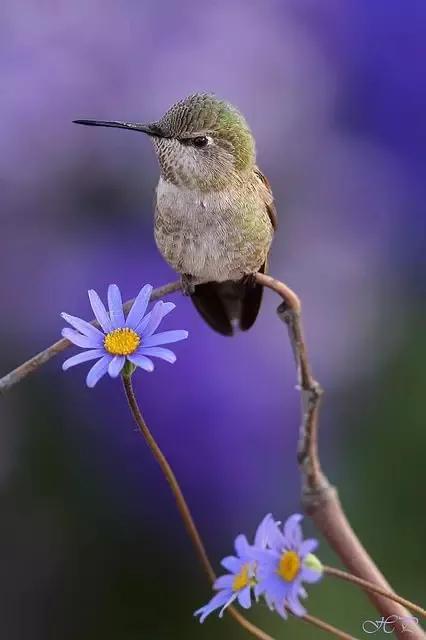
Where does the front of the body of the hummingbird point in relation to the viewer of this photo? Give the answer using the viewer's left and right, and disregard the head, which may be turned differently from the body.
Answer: facing the viewer and to the left of the viewer
